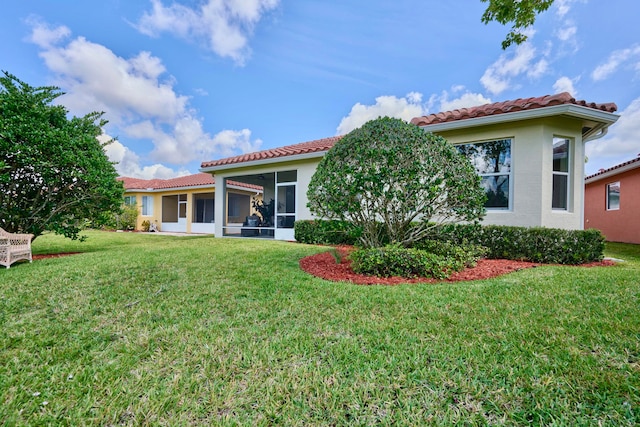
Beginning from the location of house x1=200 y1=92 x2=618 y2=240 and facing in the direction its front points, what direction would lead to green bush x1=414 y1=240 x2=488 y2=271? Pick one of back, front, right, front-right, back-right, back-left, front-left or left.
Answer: back

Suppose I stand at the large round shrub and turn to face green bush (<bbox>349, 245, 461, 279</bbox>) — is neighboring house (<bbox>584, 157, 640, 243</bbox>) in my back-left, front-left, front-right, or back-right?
back-left

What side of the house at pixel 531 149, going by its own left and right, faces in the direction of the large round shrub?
back

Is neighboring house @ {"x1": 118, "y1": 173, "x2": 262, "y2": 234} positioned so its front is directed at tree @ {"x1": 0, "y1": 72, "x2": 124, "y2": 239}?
no

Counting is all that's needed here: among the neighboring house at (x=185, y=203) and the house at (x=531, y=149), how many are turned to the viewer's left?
0

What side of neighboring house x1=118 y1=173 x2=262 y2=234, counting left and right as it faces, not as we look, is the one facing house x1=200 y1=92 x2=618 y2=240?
right
